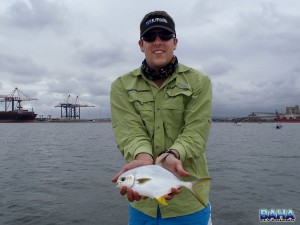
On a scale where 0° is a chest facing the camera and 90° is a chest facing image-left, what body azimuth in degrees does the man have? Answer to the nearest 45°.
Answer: approximately 0°
